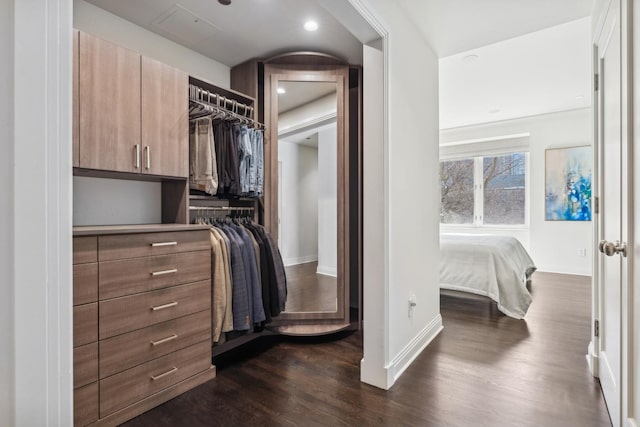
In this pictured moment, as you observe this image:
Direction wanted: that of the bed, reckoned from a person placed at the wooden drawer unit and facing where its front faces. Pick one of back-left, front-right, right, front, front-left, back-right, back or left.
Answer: front-left

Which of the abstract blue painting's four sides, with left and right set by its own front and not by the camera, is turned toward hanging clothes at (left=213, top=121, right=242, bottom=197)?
front

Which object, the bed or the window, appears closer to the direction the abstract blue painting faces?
the bed

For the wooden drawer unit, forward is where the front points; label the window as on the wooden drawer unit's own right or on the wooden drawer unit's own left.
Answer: on the wooden drawer unit's own left

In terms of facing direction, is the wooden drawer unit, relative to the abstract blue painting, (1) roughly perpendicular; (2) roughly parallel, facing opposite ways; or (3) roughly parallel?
roughly perpendicular

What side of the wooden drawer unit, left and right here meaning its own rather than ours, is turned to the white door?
front

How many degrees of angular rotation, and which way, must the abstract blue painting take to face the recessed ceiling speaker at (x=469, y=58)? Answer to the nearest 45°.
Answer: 0° — it already faces it

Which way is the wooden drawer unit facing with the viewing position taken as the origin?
facing the viewer and to the right of the viewer

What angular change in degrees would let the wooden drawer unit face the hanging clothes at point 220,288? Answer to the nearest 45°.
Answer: approximately 90° to its left

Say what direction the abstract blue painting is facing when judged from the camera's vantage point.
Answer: facing the viewer

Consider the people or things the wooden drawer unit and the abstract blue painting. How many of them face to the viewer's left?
0

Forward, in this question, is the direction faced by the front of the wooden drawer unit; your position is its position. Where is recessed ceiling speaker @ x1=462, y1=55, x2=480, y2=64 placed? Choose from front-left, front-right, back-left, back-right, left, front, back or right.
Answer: front-left

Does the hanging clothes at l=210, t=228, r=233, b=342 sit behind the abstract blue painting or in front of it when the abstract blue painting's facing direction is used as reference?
in front

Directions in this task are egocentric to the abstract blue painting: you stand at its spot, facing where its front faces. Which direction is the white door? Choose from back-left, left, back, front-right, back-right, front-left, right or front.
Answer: front

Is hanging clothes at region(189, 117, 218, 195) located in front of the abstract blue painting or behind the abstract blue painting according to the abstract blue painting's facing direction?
in front
